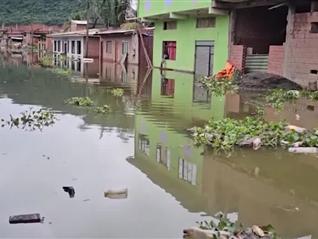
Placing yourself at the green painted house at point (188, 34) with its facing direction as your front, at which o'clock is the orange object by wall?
The orange object by wall is roughly at 10 o'clock from the green painted house.

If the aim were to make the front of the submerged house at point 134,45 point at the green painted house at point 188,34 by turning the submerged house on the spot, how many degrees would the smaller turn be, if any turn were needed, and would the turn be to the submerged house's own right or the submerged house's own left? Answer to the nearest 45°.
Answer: approximately 45° to the submerged house's own left

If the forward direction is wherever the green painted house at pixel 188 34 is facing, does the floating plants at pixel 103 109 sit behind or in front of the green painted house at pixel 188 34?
in front

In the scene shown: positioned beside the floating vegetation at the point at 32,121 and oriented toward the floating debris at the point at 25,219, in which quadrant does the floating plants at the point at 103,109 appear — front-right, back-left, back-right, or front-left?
back-left

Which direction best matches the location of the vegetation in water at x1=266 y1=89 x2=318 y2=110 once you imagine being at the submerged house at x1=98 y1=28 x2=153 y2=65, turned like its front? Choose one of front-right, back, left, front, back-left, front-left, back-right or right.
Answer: front-left

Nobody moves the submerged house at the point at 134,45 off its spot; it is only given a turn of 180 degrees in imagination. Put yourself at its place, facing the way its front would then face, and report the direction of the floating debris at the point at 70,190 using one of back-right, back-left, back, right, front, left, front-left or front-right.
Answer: back-right

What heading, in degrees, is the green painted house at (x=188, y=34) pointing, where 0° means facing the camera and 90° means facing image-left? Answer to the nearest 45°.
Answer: approximately 45°

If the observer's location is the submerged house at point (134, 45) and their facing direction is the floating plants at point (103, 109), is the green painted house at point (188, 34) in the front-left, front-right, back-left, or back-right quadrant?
front-left

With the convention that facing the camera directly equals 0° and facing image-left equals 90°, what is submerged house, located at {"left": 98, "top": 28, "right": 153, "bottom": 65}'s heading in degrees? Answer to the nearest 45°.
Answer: approximately 45°

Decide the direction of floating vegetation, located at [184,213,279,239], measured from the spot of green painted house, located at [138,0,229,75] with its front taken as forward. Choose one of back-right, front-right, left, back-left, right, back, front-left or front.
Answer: front-left

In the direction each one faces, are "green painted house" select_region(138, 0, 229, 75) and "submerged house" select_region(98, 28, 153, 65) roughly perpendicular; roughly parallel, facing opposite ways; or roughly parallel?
roughly parallel

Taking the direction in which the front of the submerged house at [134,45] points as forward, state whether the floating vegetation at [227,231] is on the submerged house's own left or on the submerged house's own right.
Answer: on the submerged house's own left

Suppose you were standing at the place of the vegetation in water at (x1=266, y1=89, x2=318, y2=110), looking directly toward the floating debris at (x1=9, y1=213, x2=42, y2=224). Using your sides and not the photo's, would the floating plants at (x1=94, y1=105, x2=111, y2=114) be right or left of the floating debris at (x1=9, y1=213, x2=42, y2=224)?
right

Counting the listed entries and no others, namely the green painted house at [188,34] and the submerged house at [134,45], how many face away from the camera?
0
